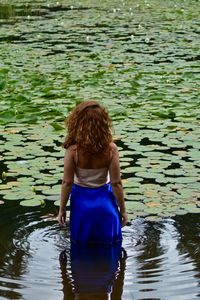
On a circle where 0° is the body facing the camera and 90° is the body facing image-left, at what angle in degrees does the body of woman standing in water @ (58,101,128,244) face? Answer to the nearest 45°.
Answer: approximately 180°

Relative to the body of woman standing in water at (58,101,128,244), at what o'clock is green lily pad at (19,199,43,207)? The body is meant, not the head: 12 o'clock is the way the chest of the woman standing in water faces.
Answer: The green lily pad is roughly at 11 o'clock from the woman standing in water.

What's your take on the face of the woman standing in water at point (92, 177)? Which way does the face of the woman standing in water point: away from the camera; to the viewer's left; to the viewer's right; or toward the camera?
away from the camera
